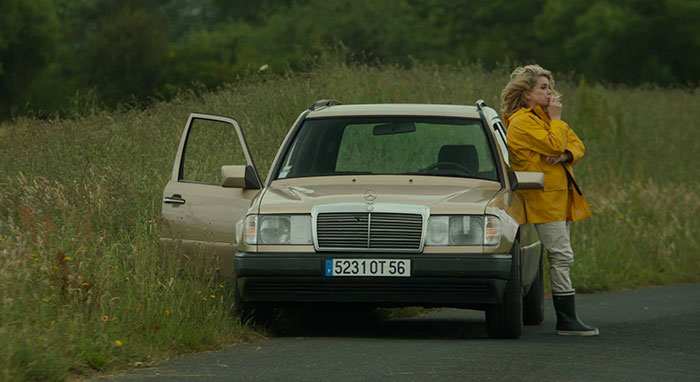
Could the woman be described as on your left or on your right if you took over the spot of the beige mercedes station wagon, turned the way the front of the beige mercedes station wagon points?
on your left

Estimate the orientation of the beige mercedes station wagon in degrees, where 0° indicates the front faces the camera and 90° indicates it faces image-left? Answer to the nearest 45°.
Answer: approximately 0°

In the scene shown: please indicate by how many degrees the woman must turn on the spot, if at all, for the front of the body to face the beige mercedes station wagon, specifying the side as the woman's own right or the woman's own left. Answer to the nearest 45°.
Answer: approximately 135° to the woman's own right
